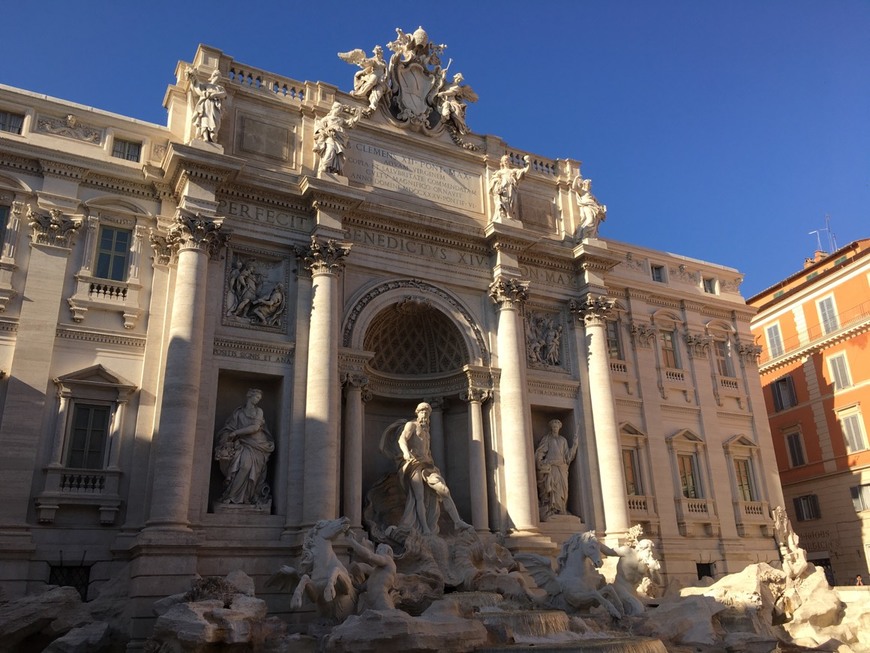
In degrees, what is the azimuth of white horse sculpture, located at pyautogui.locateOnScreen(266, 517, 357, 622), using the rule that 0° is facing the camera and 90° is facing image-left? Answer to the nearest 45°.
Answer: approximately 45°

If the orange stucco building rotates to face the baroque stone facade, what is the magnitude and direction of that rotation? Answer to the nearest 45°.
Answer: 0° — it already faces it

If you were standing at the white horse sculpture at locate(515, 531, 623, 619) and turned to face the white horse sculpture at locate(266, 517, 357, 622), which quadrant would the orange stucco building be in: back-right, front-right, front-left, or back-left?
back-right

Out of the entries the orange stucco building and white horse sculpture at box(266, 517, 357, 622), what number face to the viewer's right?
0

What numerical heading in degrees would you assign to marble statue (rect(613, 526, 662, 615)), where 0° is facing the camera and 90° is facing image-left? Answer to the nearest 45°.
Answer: approximately 315°

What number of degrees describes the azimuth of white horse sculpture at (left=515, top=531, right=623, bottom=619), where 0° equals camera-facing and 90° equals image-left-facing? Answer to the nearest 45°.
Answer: approximately 315°

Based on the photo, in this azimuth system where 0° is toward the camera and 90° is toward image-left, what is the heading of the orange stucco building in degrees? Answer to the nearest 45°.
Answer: approximately 45°

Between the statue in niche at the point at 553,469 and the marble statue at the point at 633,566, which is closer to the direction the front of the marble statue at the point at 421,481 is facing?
the marble statue

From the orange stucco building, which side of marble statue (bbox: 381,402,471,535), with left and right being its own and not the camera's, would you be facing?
left
